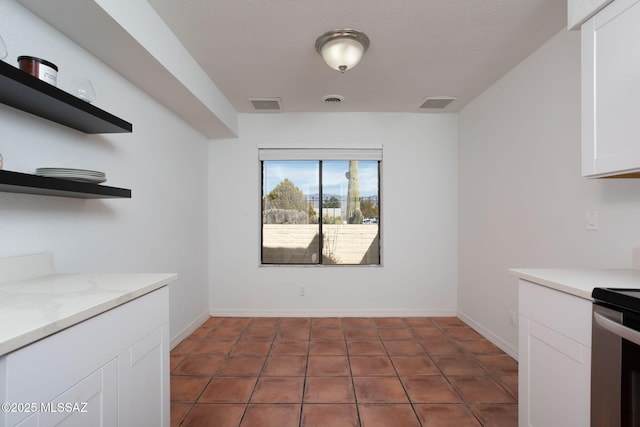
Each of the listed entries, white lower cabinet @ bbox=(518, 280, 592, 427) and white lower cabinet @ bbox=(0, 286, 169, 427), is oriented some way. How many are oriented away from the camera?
0

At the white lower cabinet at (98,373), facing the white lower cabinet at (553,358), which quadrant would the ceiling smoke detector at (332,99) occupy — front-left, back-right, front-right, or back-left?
front-left

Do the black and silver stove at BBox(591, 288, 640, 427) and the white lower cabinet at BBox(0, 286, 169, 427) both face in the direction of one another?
yes

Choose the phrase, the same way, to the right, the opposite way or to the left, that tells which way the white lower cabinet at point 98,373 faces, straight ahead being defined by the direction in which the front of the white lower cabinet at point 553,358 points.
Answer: the opposite way

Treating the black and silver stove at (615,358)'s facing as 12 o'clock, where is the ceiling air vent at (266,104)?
The ceiling air vent is roughly at 2 o'clock from the black and silver stove.

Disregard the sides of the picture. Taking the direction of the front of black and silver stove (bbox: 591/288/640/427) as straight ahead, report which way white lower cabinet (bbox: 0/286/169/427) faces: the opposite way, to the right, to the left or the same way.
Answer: the opposite way

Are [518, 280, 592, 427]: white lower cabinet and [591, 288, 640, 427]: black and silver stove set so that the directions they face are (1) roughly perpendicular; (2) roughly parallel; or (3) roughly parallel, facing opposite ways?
roughly parallel

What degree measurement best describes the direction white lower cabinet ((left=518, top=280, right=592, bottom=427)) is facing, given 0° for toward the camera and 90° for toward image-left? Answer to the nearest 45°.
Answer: approximately 45°

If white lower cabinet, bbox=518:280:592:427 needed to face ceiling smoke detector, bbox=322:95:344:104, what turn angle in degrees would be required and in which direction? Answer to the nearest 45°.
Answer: approximately 90° to its right

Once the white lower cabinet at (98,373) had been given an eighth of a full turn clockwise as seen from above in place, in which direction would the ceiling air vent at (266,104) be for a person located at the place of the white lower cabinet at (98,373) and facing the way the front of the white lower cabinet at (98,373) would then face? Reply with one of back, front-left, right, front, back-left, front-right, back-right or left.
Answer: back-left

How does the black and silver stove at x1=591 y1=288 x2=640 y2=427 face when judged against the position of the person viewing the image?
facing the viewer and to the left of the viewer

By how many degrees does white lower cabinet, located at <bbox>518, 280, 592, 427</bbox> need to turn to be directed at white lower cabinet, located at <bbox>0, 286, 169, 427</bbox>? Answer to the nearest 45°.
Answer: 0° — it already faces it

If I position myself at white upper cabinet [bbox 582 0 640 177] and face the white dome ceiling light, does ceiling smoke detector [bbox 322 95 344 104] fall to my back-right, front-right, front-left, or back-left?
front-right

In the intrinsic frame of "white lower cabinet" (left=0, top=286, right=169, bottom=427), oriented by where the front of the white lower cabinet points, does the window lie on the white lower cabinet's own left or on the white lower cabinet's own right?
on the white lower cabinet's own left

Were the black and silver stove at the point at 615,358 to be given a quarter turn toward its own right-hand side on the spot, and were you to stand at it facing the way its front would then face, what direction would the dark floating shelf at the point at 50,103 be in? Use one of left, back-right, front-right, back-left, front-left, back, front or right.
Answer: left

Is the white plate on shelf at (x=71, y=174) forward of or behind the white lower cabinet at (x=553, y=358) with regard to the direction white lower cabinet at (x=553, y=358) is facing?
forward
